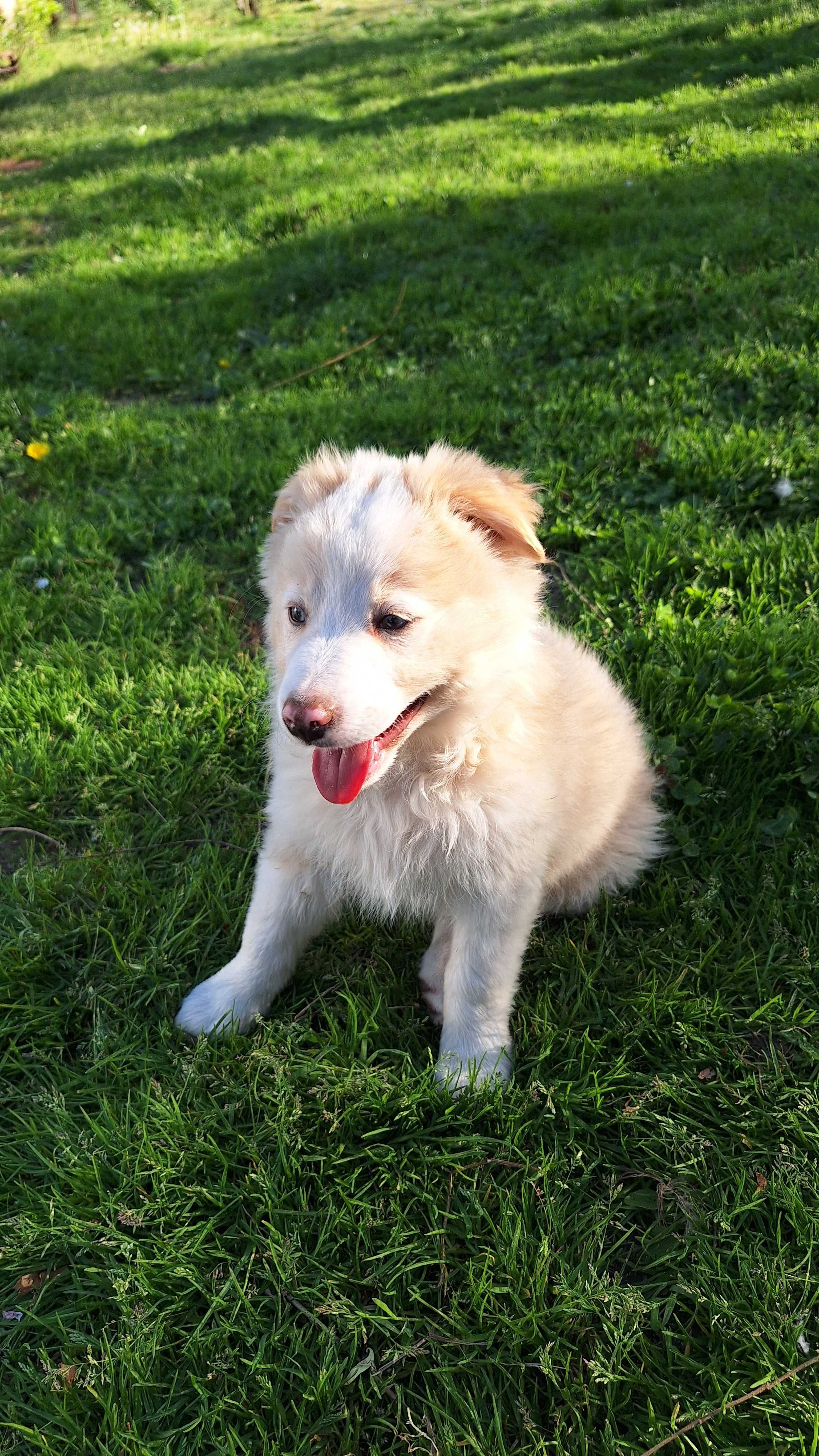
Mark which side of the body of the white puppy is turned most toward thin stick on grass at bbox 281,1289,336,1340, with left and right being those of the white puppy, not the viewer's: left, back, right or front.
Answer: front

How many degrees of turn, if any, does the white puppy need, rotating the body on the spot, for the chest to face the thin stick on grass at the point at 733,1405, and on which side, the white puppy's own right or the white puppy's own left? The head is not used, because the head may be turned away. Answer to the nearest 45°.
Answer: approximately 45° to the white puppy's own left

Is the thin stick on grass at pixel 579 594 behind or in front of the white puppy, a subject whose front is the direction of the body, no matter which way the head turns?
behind

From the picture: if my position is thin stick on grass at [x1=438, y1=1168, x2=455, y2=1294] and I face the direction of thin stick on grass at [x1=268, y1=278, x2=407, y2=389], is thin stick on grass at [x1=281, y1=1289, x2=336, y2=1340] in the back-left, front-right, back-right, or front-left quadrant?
back-left

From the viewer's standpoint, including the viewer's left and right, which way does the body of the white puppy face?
facing the viewer and to the left of the viewer

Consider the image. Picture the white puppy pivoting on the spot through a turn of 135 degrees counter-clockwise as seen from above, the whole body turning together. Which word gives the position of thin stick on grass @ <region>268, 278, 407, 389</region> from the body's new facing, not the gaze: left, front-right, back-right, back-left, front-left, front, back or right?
left
